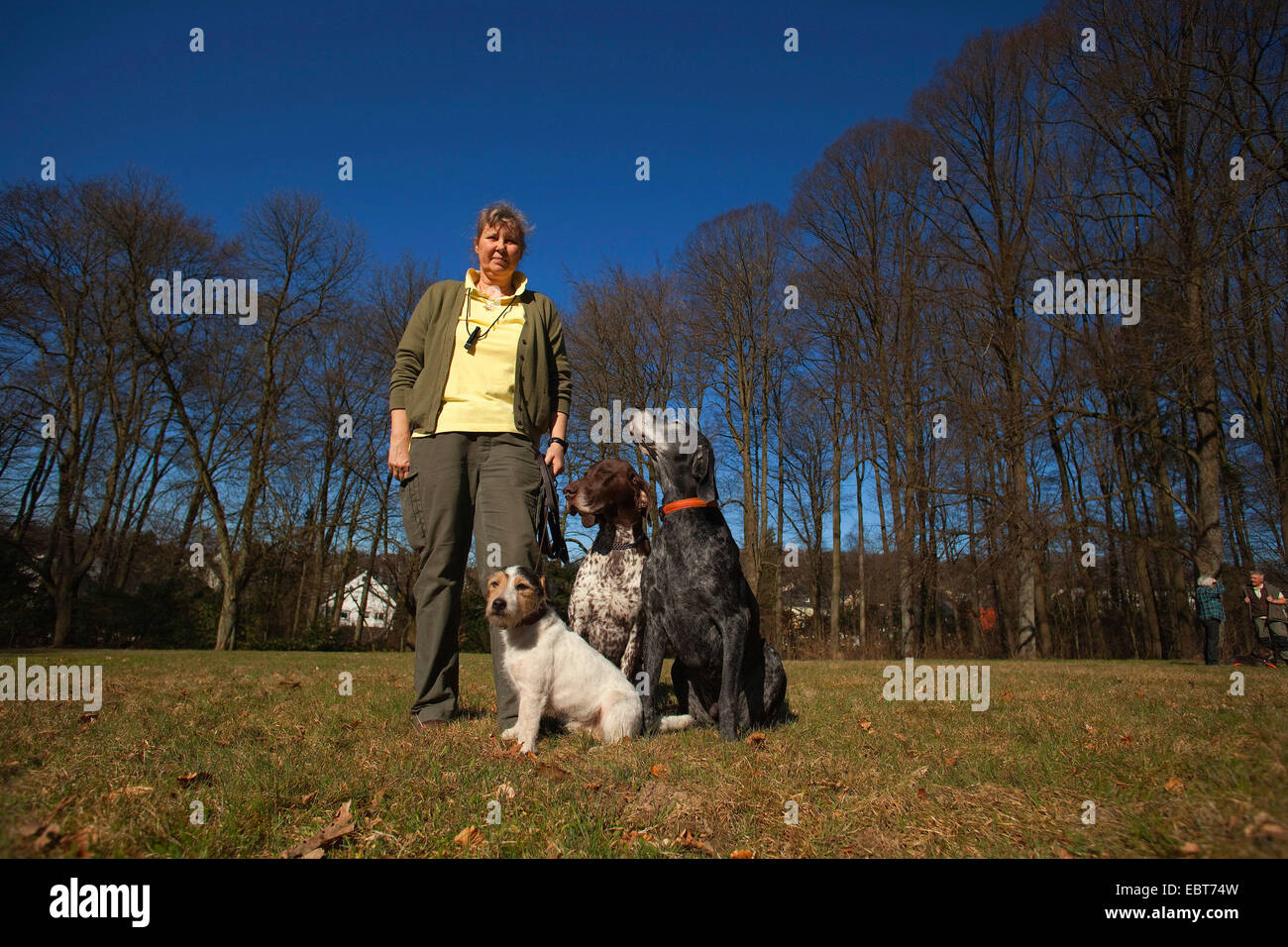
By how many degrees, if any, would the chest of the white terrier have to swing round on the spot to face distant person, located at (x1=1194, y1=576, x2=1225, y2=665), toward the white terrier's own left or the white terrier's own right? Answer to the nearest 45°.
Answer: approximately 180°

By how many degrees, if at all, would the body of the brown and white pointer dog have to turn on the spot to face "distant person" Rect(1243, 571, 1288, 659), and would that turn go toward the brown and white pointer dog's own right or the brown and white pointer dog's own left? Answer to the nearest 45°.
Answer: approximately 180°

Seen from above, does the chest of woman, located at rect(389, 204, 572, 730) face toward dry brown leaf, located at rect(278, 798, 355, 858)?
yes

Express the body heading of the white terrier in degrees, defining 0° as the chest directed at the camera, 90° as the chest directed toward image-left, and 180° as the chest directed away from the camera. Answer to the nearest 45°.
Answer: approximately 45°

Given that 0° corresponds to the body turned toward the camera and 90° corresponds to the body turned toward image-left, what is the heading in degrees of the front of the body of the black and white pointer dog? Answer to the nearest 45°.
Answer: approximately 45°
